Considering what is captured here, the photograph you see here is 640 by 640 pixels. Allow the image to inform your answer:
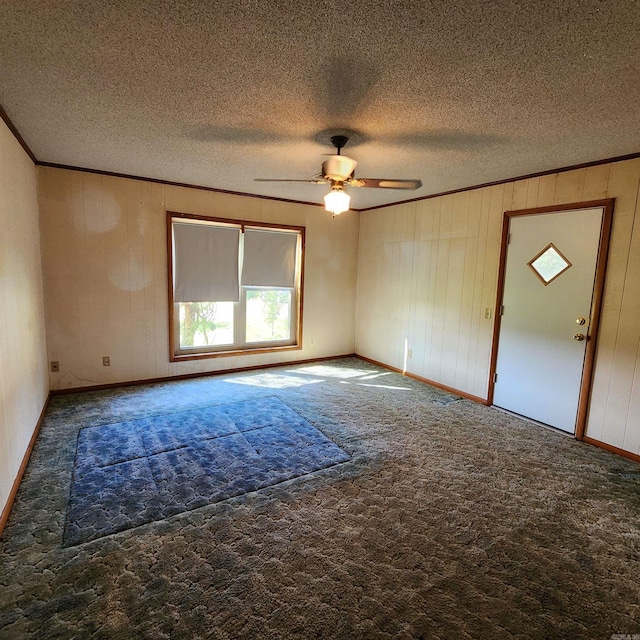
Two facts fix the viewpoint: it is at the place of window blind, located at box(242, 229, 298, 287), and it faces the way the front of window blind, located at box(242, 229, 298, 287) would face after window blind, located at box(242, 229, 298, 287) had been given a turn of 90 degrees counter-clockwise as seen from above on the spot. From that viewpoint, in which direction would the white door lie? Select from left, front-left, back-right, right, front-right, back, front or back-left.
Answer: front-right

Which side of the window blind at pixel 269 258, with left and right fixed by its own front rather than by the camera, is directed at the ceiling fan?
front

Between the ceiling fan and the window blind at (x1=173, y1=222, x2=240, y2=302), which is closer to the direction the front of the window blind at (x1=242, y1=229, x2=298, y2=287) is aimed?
the ceiling fan

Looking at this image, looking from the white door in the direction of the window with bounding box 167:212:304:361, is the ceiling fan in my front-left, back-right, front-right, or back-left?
front-left

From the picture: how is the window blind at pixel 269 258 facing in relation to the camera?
toward the camera

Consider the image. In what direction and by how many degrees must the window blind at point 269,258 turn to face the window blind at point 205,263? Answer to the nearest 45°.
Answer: approximately 45° to its right
